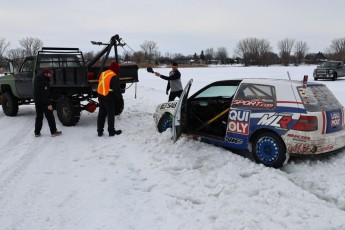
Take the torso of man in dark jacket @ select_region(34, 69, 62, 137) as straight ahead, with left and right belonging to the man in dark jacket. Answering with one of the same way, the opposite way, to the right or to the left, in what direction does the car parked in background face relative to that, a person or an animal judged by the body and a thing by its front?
the opposite way

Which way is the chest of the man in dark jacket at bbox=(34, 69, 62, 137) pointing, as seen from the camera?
to the viewer's right

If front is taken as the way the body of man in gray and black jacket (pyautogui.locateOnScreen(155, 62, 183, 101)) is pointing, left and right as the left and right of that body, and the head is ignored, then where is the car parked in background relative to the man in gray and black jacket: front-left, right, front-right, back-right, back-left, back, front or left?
back

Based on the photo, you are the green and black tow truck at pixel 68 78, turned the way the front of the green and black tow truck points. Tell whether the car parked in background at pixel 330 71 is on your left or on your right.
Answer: on your right

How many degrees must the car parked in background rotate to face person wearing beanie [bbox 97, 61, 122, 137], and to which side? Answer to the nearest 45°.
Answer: approximately 45° to its left

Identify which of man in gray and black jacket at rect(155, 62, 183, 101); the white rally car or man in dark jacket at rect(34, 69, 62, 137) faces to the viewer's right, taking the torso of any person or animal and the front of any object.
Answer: man in dark jacket at rect(34, 69, 62, 137)

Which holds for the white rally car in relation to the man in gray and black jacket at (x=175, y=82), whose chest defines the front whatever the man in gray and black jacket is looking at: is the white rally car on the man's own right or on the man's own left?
on the man's own left

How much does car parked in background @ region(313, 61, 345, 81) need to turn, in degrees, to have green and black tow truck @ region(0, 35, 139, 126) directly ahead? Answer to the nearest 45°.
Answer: approximately 45° to its left

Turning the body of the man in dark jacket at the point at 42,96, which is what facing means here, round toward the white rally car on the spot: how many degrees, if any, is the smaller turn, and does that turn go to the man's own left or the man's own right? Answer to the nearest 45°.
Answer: approximately 45° to the man's own right

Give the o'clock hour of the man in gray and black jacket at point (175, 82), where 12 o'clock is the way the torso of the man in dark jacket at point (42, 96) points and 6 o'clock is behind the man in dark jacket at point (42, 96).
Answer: the man in gray and black jacket at point (175, 82) is roughly at 12 o'clock from the man in dark jacket at point (42, 96).

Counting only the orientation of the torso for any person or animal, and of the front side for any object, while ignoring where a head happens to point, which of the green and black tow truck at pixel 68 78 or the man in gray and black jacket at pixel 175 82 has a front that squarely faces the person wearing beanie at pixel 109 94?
the man in gray and black jacket

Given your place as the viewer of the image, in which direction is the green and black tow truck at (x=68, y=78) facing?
facing away from the viewer and to the left of the viewer
